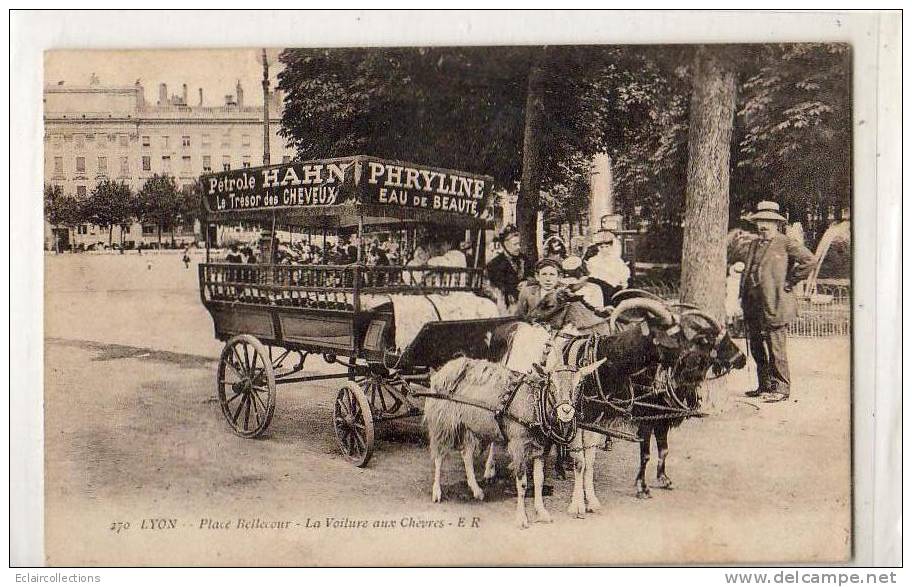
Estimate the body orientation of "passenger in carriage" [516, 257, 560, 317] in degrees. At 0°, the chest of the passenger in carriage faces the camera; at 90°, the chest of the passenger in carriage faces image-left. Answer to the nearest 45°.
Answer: approximately 0°

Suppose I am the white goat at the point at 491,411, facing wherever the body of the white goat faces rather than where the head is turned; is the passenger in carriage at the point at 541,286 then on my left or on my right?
on my left

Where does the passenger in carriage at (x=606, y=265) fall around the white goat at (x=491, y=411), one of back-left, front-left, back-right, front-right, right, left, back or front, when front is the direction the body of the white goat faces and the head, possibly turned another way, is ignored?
left

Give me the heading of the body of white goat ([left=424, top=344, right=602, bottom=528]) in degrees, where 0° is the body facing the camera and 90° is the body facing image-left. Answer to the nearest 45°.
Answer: approximately 315°

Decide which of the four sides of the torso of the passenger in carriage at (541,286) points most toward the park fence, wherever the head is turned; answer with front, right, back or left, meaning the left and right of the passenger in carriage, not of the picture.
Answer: left

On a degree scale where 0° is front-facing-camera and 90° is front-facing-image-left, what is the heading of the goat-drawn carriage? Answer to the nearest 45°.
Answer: approximately 315°

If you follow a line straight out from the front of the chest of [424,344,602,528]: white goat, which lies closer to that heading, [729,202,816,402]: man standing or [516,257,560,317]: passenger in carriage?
the man standing
